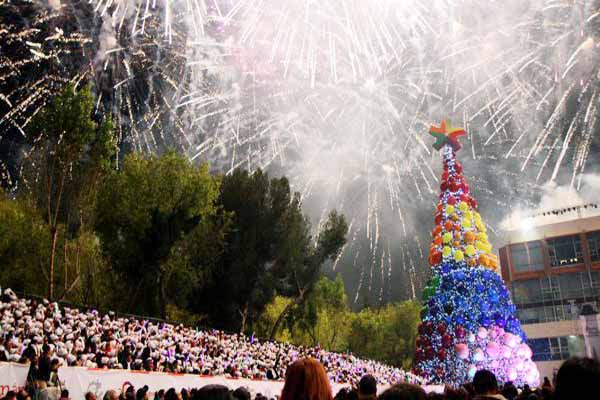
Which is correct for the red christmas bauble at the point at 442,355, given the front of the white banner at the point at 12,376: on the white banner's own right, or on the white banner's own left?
on the white banner's own left

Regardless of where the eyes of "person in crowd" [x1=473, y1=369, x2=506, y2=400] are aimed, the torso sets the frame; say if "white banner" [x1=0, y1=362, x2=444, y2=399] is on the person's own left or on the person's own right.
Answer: on the person's own left

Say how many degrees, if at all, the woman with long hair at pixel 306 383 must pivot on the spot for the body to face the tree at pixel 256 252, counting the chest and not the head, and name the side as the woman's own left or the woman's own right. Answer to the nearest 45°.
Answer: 0° — they already face it

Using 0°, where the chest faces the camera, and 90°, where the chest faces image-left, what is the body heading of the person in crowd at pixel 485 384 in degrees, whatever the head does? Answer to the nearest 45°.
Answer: approximately 180°

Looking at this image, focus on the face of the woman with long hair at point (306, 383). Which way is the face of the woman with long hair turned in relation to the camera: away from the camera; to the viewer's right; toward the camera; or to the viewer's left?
away from the camera

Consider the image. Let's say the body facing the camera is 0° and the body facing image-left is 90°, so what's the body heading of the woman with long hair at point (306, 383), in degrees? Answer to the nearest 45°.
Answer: approximately 180°

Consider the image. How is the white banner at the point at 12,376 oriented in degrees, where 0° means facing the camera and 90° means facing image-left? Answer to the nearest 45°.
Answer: approximately 0°

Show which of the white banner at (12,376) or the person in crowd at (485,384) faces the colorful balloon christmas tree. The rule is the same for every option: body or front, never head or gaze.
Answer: the person in crowd

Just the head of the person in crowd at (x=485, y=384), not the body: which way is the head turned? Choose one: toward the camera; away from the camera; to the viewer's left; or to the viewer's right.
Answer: away from the camera

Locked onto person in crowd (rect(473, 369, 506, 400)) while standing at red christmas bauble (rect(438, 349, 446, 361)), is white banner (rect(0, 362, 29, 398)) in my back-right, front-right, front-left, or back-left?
front-right

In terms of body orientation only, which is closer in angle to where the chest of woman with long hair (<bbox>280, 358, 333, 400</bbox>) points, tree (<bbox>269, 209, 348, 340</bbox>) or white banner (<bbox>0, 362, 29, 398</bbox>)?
the tree

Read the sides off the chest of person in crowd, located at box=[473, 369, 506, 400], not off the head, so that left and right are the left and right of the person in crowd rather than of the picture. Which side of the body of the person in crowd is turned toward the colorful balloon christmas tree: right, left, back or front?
front
